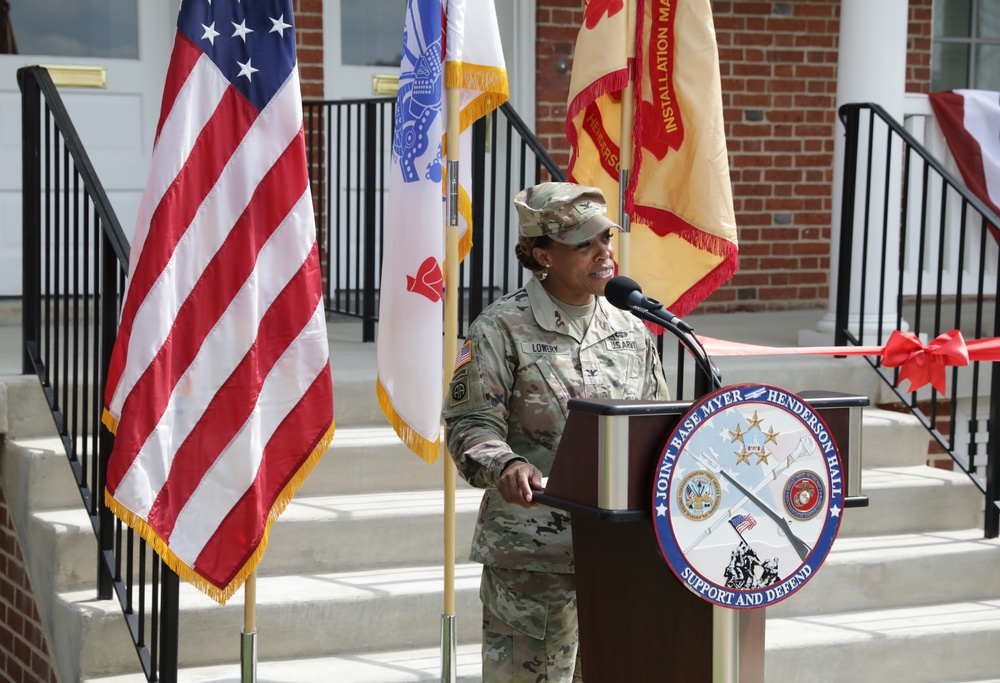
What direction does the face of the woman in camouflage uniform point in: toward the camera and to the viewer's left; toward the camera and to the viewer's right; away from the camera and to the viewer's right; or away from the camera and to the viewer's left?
toward the camera and to the viewer's right

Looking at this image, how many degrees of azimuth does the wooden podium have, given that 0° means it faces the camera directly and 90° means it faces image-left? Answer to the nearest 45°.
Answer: approximately 315°

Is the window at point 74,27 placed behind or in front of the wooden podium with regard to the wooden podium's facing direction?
behind

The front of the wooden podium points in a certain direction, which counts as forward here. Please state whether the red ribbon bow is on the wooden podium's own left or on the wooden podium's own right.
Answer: on the wooden podium's own left

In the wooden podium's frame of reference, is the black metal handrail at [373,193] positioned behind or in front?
behind

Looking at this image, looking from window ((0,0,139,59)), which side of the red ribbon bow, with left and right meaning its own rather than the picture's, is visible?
right

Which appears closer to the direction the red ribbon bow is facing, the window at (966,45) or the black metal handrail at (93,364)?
the black metal handrail

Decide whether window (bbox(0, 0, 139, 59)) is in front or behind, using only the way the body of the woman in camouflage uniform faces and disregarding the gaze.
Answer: behind

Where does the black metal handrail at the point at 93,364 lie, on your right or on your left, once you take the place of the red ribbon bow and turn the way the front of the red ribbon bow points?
on your right

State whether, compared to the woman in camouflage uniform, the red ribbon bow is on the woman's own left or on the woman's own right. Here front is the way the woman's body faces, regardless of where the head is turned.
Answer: on the woman's own left
